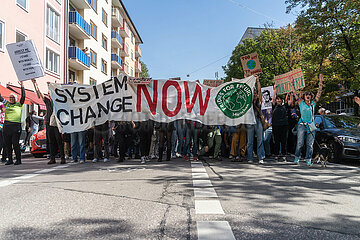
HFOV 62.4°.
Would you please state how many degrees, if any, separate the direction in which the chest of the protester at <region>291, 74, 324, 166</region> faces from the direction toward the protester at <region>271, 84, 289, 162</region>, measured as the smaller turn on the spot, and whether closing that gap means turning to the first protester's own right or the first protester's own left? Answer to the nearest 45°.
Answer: approximately 135° to the first protester's own right

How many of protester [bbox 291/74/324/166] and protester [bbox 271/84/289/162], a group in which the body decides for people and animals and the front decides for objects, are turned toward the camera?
2

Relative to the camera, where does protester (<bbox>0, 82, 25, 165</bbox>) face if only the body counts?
toward the camera

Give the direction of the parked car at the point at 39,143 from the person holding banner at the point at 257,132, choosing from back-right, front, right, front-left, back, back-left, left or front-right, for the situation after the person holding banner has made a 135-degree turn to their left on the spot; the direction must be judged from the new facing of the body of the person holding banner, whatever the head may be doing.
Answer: back-left

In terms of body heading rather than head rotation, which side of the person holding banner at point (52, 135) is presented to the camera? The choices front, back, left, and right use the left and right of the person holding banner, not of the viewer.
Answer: front

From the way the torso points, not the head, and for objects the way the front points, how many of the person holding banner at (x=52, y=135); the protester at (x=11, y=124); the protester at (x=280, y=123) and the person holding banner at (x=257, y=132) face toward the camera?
4

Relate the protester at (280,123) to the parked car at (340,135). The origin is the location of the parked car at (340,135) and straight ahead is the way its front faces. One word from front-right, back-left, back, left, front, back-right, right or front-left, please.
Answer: right

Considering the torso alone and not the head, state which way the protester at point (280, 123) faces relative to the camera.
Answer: toward the camera

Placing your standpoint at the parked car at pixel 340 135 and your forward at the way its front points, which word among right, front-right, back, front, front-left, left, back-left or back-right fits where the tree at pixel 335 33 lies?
back-left
